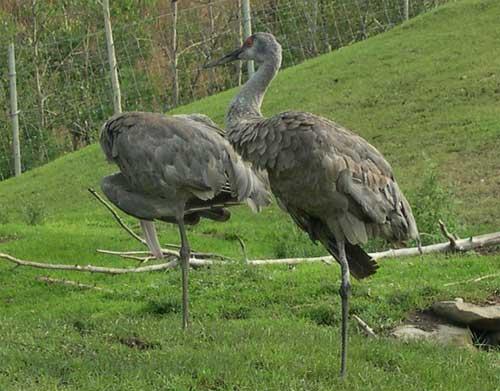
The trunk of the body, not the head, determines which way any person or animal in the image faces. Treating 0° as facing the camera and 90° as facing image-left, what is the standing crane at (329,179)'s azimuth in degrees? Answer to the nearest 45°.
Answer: approximately 90°

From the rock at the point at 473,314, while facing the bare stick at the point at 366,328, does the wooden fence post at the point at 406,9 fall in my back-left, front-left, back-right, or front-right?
back-right
